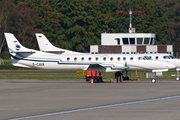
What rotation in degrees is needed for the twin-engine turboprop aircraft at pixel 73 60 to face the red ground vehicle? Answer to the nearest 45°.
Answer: approximately 45° to its right

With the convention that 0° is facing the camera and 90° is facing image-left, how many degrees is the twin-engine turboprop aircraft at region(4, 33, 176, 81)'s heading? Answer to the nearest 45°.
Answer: approximately 270°
